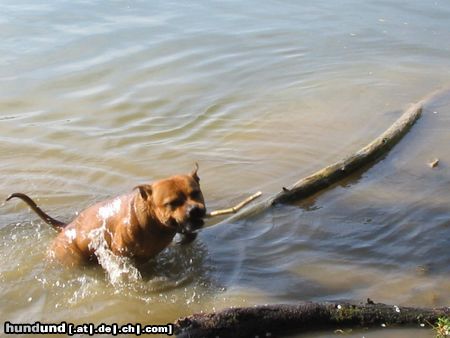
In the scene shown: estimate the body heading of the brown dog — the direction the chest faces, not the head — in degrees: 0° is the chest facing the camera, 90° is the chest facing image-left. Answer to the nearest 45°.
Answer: approximately 315°

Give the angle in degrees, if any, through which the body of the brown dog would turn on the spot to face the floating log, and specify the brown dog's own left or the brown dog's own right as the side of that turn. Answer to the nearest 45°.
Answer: approximately 90° to the brown dog's own left

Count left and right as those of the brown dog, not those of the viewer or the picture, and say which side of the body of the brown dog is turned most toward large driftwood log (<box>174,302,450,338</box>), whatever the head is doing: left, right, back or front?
front
